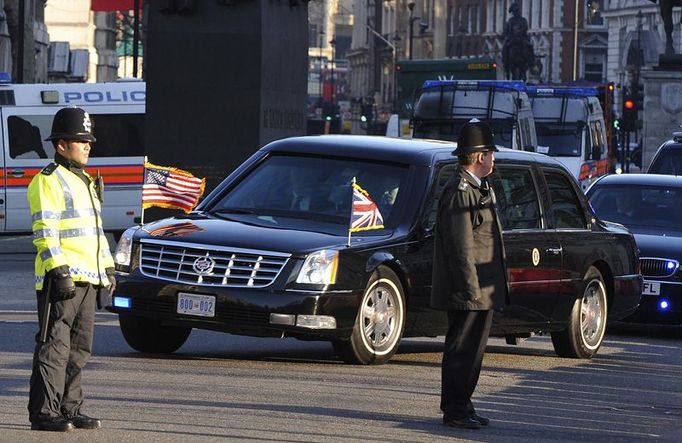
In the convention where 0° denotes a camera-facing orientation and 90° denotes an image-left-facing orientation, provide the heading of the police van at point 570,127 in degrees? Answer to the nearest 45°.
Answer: approximately 45°

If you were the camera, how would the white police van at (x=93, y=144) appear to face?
facing to the left of the viewer

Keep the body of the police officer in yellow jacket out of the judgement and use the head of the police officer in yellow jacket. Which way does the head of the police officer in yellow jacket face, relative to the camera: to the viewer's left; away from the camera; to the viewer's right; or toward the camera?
to the viewer's right

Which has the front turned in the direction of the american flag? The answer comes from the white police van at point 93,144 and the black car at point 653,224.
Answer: the black car
